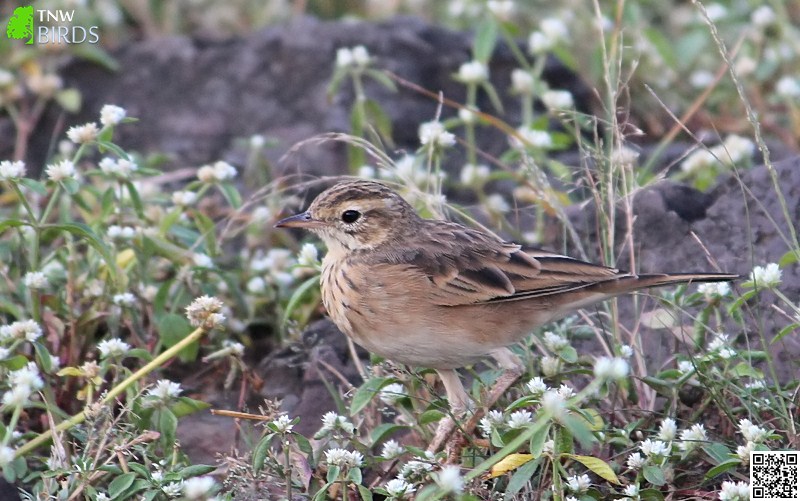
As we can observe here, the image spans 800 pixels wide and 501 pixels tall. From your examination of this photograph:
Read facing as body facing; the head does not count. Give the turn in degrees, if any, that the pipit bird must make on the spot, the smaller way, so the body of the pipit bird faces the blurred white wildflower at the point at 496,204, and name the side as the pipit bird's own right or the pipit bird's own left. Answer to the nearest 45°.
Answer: approximately 90° to the pipit bird's own right

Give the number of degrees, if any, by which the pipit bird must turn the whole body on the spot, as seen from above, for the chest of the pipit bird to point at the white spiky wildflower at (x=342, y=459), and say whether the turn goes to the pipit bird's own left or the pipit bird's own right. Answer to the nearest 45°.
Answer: approximately 90° to the pipit bird's own left

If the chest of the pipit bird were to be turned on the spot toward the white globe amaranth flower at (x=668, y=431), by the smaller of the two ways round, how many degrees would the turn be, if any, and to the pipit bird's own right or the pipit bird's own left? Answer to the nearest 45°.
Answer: approximately 135° to the pipit bird's own left

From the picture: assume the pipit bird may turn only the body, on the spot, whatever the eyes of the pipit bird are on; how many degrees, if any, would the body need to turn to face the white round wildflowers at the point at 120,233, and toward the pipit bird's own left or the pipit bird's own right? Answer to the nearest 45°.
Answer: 0° — it already faces it

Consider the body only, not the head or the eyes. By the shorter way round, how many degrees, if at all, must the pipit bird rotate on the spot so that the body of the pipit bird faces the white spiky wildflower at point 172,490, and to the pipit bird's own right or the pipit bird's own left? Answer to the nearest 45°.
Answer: approximately 45° to the pipit bird's own left

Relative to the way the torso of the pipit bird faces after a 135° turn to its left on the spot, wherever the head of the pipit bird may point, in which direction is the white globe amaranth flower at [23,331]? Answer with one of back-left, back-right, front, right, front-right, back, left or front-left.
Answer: back-right

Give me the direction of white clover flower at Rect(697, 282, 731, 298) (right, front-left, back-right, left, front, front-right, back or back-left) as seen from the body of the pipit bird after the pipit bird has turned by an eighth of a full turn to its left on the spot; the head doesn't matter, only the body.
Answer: back-left

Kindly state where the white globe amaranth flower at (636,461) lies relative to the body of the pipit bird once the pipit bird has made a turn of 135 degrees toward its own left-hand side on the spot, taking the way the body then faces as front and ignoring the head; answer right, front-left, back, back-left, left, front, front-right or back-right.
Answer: front

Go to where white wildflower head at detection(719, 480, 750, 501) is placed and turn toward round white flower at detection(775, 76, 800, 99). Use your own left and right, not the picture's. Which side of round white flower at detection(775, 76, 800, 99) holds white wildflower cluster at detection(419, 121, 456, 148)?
left

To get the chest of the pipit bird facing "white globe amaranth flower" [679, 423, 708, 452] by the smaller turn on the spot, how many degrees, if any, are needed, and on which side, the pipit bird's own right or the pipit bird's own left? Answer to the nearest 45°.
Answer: approximately 135° to the pipit bird's own left

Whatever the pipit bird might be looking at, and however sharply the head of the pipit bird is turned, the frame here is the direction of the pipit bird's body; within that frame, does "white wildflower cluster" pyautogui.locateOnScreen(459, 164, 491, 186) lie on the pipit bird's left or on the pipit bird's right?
on the pipit bird's right

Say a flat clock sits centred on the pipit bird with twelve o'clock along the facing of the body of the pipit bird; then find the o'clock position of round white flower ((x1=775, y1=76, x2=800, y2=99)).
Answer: The round white flower is roughly at 4 o'clock from the pipit bird.

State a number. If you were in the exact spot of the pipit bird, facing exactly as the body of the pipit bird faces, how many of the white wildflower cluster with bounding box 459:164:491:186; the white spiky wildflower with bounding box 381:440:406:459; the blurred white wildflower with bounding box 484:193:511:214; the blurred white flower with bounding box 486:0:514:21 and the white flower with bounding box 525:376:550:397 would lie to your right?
3

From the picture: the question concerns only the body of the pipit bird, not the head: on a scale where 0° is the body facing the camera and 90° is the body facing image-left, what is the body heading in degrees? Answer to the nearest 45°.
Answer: approximately 90°

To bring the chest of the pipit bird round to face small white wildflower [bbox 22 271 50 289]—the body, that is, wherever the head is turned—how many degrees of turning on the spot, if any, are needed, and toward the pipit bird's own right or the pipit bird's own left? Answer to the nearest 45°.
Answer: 0° — it already faces it

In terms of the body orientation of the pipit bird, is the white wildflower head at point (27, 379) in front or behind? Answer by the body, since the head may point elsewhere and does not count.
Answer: in front

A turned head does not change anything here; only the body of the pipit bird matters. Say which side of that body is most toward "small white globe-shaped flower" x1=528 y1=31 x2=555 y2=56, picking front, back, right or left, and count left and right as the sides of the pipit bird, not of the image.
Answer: right

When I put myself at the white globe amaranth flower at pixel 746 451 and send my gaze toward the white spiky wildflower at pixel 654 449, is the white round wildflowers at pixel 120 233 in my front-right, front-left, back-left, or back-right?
front-right

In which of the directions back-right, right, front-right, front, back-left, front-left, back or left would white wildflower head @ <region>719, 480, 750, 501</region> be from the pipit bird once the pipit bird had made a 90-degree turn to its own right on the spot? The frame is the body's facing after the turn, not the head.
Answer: back-right

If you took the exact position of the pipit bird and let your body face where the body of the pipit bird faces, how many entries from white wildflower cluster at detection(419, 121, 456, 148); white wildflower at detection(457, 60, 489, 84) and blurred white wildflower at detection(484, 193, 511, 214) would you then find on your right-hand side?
3
